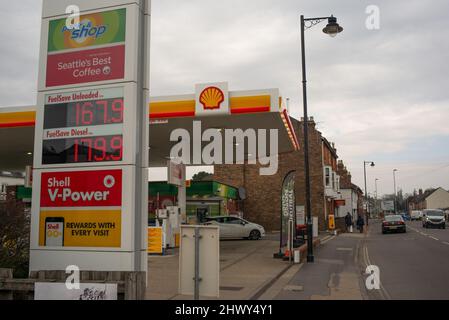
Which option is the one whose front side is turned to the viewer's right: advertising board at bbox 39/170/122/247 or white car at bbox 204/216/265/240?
the white car

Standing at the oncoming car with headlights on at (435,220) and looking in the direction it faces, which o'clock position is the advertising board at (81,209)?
The advertising board is roughly at 12 o'clock from the oncoming car with headlights on.

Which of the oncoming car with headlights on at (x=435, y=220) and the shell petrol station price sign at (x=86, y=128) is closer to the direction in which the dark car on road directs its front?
the oncoming car with headlights on

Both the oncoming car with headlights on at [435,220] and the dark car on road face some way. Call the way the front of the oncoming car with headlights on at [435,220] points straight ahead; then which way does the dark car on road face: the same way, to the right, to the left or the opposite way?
the opposite way

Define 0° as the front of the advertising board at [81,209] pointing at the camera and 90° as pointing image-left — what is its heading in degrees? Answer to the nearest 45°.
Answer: approximately 0°

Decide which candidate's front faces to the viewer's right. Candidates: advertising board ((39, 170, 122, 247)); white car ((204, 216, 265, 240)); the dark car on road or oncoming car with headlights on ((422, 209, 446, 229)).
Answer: the white car

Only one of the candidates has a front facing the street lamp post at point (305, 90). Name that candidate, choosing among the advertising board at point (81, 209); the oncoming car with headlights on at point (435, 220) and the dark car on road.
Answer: the oncoming car with headlights on

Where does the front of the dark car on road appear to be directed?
away from the camera

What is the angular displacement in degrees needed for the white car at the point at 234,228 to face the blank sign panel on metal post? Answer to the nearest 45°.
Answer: approximately 90° to its right

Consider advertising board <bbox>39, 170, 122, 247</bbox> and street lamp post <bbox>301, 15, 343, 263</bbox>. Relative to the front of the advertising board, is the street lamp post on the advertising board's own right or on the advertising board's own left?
on the advertising board's own left

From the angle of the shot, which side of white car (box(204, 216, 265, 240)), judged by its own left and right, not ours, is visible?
right
